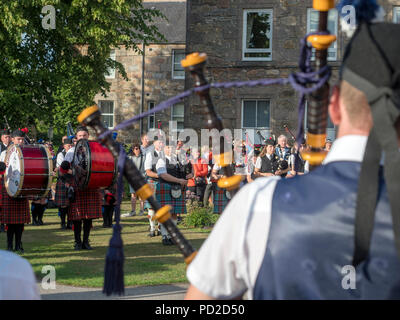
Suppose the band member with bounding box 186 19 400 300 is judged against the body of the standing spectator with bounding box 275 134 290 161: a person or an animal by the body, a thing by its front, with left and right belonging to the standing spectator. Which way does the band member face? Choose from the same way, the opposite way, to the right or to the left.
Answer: the opposite way

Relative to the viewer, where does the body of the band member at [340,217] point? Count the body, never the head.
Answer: away from the camera

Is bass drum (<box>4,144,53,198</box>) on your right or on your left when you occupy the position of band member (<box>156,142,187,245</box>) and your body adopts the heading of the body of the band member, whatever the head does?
on your right

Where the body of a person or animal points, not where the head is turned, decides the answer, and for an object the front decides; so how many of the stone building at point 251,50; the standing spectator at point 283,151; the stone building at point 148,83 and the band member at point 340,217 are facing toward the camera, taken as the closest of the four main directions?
3

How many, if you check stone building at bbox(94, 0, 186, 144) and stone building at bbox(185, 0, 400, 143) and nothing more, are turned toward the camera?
2

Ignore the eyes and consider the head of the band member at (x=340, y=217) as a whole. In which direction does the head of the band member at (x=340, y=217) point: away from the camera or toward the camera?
away from the camera

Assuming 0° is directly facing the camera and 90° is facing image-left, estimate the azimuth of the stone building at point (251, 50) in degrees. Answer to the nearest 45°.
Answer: approximately 0°

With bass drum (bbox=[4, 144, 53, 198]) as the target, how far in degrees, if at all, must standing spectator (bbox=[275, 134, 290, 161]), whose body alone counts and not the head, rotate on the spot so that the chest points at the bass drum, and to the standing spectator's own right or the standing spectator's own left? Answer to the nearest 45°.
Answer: approximately 45° to the standing spectator's own right

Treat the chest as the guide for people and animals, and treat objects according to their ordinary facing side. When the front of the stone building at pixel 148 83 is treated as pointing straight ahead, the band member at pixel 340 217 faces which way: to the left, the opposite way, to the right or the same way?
the opposite way

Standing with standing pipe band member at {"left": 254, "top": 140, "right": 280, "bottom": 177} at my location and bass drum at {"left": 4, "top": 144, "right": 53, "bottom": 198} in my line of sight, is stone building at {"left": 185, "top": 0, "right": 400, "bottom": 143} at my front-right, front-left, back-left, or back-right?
back-right

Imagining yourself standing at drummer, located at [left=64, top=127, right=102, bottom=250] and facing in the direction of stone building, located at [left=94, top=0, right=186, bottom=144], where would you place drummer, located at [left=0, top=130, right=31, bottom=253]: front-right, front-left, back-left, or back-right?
back-left
